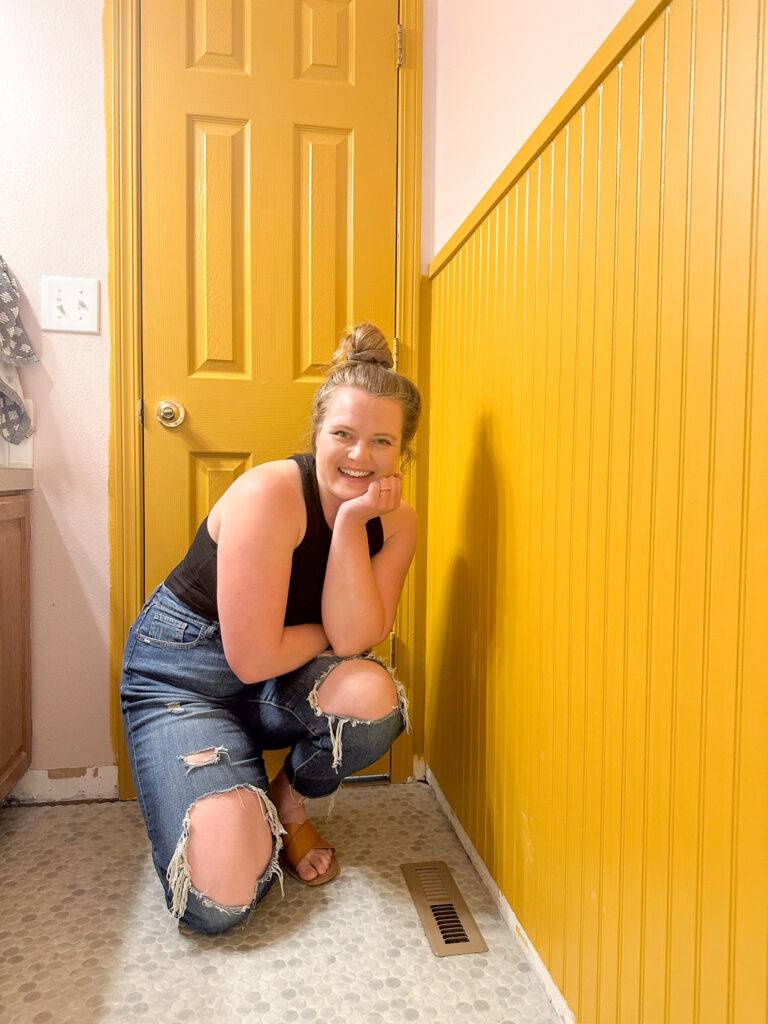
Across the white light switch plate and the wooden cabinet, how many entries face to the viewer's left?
0

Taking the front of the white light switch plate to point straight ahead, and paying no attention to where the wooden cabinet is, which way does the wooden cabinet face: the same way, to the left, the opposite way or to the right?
to the left

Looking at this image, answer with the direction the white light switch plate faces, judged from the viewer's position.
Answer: facing the viewer

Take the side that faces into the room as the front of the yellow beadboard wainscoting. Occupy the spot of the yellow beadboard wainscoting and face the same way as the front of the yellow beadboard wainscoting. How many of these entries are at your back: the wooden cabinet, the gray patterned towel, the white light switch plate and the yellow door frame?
0

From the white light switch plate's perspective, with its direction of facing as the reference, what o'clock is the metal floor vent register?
The metal floor vent register is roughly at 11 o'clock from the white light switch plate.

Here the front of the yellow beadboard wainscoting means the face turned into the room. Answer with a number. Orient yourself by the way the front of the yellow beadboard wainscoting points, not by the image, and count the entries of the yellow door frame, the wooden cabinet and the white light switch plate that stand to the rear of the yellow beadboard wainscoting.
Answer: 0

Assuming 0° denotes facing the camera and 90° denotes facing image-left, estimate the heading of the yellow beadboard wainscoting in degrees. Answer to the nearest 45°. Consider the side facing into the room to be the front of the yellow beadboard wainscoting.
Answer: approximately 90°

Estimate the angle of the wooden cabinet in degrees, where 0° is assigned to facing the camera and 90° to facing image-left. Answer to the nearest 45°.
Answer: approximately 270°

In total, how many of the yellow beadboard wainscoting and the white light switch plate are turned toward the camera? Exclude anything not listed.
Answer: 1
